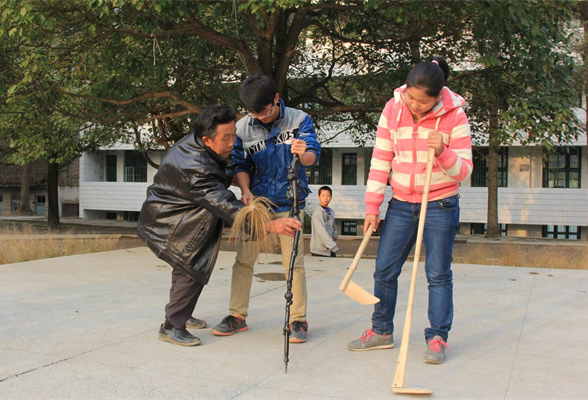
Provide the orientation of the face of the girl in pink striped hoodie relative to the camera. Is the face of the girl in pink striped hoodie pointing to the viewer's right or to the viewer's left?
to the viewer's left

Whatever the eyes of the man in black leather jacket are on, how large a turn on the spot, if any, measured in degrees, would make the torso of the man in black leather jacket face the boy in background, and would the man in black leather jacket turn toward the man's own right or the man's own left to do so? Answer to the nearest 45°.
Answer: approximately 90° to the man's own left

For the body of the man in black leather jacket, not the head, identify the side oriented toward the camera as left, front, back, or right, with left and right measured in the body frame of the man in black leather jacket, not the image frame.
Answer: right

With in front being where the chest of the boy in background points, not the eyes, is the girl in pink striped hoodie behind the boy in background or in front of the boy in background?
in front

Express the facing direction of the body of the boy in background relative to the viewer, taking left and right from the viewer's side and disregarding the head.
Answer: facing the viewer and to the right of the viewer

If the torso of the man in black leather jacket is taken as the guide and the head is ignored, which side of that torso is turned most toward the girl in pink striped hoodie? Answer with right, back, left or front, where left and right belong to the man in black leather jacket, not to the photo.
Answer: front

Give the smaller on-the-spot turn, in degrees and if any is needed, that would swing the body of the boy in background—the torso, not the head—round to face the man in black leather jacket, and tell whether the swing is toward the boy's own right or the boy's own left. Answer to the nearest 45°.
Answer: approximately 45° to the boy's own right

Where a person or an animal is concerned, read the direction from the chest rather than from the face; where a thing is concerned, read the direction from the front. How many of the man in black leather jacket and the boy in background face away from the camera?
0
